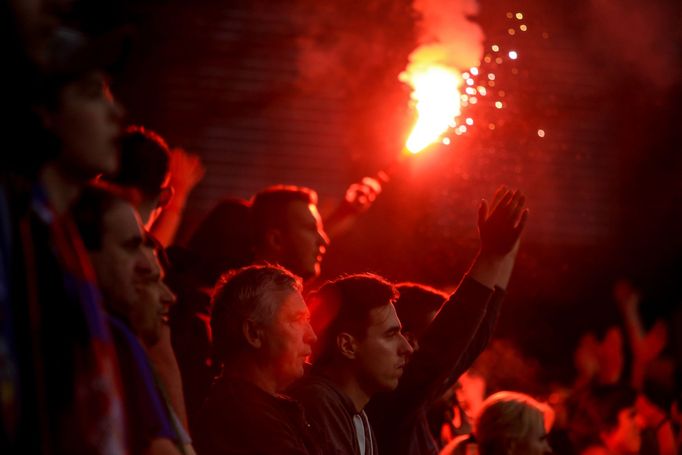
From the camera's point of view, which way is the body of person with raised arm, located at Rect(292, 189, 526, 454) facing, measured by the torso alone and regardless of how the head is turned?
to the viewer's right

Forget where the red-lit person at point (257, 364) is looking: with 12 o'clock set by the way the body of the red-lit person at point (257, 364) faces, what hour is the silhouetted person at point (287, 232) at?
the silhouetted person at point (287, 232) is roughly at 9 o'clock from the red-lit person at point (257, 364).

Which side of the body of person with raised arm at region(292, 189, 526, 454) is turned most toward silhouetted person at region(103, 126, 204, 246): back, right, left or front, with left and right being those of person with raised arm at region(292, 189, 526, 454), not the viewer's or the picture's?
back

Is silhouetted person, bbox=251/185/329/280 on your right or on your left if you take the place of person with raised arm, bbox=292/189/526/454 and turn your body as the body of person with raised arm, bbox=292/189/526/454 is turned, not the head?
on your left

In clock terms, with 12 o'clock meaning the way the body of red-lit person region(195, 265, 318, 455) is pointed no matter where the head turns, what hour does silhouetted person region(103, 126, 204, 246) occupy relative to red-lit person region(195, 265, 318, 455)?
silhouetted person region(103, 126, 204, 246) is roughly at 8 o'clock from red-lit person region(195, 265, 318, 455).

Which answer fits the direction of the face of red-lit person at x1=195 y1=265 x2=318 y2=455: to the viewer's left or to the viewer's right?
to the viewer's right

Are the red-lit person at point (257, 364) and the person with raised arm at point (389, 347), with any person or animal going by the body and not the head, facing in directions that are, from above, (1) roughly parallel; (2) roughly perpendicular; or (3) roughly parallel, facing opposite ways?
roughly parallel

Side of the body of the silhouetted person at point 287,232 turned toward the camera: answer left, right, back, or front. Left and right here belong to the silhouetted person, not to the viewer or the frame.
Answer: right

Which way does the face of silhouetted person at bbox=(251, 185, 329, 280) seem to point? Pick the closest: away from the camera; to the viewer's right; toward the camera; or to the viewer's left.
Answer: to the viewer's right

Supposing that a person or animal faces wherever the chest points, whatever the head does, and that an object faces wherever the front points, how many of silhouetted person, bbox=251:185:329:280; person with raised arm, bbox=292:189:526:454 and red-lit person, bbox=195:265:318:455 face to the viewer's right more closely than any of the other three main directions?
3

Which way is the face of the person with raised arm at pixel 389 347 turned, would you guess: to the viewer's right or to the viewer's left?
to the viewer's right

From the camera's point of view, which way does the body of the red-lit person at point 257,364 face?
to the viewer's right

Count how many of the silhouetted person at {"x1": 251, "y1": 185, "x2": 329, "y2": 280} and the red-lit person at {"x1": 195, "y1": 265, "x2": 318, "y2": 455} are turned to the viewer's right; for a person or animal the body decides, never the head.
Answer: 2

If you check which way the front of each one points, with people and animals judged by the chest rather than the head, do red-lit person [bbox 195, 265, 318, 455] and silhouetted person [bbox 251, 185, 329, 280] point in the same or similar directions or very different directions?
same or similar directions
